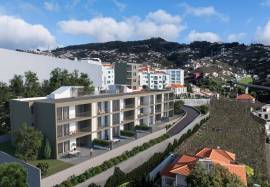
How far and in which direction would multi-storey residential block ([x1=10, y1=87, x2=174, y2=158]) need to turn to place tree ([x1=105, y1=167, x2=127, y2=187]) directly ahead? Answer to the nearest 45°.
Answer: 0° — it already faces it

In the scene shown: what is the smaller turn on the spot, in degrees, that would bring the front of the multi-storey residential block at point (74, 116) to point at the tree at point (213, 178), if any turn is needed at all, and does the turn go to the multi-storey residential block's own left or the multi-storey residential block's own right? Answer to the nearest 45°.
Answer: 0° — it already faces it

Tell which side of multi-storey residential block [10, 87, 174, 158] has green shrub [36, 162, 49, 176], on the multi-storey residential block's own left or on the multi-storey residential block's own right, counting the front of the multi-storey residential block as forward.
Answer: on the multi-storey residential block's own right

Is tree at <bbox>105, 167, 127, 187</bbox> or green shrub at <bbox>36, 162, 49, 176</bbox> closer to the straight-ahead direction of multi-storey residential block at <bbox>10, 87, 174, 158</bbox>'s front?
the tree

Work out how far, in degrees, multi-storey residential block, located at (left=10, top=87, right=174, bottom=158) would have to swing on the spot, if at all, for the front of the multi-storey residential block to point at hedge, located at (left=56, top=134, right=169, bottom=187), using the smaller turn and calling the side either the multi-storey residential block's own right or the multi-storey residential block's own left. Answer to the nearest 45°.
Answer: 0° — it already faces it

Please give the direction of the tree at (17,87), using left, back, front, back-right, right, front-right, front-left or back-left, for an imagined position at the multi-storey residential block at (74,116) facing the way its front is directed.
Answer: back

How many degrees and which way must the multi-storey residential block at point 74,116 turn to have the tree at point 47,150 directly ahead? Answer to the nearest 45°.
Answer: approximately 90° to its right

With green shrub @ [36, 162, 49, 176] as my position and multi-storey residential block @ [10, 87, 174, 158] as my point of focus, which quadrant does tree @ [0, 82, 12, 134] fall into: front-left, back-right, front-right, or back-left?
front-left

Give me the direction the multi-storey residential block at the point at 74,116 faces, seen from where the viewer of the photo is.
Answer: facing the viewer and to the right of the viewer

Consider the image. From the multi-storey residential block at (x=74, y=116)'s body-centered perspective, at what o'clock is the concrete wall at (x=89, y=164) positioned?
The concrete wall is roughly at 1 o'clock from the multi-storey residential block.

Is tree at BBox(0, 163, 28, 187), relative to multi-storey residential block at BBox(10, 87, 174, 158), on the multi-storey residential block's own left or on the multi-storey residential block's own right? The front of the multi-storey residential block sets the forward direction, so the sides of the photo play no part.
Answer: on the multi-storey residential block's own right

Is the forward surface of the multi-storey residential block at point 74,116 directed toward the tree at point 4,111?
no

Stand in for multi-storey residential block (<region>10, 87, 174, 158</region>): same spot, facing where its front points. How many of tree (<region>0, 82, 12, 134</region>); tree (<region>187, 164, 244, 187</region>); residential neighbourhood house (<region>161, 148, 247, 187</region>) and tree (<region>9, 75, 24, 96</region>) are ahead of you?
2

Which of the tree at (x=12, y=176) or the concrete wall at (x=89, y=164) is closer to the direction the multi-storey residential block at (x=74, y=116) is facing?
the concrete wall

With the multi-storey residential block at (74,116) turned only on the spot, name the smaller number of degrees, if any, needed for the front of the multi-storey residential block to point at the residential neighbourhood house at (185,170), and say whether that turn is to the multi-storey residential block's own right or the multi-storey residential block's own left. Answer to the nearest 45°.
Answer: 0° — it already faces it
